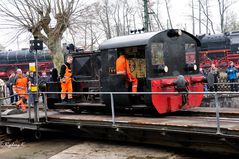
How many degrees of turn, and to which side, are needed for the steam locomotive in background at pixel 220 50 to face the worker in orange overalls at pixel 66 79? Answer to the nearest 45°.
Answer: approximately 90° to its left

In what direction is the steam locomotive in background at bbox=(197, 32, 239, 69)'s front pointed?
to the viewer's left

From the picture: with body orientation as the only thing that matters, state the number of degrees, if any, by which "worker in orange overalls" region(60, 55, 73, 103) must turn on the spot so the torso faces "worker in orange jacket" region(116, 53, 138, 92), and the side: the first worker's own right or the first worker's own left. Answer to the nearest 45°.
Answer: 0° — they already face them

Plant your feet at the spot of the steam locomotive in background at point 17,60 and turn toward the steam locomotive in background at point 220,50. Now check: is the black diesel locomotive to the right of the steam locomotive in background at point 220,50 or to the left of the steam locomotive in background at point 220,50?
right

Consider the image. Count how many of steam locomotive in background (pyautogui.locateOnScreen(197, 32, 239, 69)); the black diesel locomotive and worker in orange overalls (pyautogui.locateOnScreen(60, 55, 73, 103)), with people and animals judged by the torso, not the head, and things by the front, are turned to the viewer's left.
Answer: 1

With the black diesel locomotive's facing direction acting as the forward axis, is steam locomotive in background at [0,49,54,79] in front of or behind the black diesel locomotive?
behind

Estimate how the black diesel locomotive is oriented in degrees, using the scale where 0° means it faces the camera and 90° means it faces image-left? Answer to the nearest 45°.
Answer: approximately 315°

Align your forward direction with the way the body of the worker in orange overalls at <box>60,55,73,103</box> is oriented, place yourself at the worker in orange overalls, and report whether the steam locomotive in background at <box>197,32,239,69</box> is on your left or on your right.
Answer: on your left
